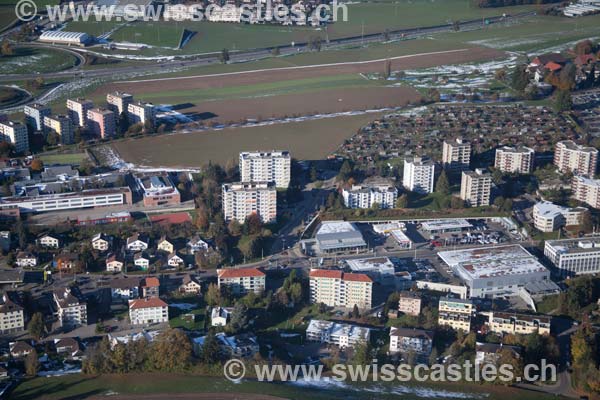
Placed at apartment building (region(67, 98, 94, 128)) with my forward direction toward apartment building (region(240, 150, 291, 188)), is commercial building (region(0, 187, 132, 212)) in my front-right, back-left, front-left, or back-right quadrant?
front-right

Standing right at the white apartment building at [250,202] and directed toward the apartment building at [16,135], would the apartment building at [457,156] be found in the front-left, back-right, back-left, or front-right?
back-right

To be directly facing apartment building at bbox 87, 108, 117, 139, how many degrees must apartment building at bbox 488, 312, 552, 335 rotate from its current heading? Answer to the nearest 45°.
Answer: approximately 135° to its right

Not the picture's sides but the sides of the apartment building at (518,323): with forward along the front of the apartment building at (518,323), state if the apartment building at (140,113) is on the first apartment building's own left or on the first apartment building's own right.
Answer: on the first apartment building's own right

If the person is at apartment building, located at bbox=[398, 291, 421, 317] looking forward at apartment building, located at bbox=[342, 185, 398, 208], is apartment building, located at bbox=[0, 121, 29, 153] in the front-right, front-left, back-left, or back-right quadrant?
front-left

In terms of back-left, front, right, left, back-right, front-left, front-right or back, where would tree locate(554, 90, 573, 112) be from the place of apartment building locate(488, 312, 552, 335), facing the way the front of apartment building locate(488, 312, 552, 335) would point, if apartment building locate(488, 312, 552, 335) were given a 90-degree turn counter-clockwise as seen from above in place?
left

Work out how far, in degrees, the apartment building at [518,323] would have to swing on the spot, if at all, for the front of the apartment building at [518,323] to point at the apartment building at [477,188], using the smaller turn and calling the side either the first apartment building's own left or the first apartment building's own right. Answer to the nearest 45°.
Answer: approximately 180°

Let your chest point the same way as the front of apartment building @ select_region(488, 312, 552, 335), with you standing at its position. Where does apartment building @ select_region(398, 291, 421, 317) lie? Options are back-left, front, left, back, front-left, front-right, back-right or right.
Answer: right

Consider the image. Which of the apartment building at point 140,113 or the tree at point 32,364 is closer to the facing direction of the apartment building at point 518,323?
the tree

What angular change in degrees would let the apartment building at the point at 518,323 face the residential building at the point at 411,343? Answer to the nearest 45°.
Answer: approximately 45° to its right

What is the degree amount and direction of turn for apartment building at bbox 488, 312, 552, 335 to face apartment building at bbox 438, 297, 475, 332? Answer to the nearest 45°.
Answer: approximately 90° to its right

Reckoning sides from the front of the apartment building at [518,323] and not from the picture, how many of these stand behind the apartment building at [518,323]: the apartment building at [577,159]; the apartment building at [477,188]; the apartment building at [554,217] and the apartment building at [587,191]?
4

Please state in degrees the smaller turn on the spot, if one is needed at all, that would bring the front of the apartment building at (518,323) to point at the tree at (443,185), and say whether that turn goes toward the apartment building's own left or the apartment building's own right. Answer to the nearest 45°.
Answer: approximately 180°

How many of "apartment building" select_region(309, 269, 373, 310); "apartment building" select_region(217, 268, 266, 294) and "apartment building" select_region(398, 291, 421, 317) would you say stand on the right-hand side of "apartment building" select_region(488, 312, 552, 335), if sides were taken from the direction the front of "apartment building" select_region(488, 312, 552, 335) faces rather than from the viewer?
3

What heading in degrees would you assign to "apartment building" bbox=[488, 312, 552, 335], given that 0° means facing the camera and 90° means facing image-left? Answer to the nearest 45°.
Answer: approximately 0°
